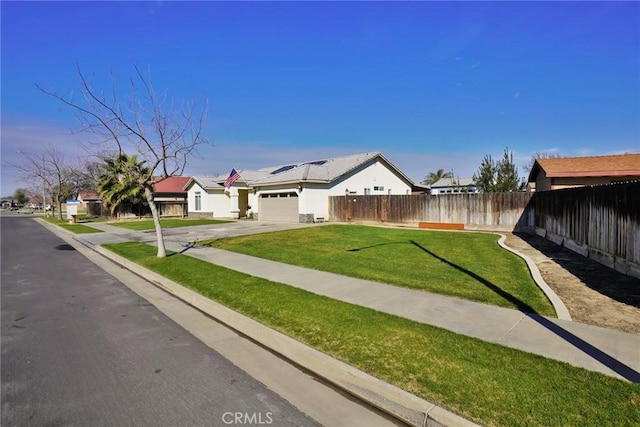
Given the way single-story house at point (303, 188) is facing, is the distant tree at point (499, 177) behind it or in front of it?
behind

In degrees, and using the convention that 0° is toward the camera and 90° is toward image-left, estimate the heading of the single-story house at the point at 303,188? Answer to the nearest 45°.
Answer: approximately 45°

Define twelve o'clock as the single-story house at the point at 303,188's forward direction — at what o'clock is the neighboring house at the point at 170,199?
The neighboring house is roughly at 3 o'clock from the single-story house.

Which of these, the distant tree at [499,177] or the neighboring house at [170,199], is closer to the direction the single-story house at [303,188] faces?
the neighboring house

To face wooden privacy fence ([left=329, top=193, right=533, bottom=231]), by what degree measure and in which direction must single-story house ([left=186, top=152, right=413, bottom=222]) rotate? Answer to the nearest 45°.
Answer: approximately 90° to its left

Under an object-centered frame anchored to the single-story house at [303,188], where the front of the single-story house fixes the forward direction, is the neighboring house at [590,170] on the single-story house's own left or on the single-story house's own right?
on the single-story house's own left

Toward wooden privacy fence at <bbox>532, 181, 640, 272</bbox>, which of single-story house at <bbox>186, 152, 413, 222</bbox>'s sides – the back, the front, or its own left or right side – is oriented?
left

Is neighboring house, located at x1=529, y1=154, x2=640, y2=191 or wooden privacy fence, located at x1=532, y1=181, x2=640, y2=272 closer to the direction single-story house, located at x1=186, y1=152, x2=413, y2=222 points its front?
the wooden privacy fence

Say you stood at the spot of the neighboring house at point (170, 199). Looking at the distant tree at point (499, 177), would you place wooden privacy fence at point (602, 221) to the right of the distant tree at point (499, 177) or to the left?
right

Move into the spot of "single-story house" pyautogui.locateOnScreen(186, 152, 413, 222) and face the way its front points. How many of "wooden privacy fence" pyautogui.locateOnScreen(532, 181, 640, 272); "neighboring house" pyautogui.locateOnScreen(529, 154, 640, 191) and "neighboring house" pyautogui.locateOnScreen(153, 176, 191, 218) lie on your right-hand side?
1

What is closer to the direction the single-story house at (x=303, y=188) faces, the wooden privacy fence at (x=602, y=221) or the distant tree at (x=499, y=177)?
the wooden privacy fence
